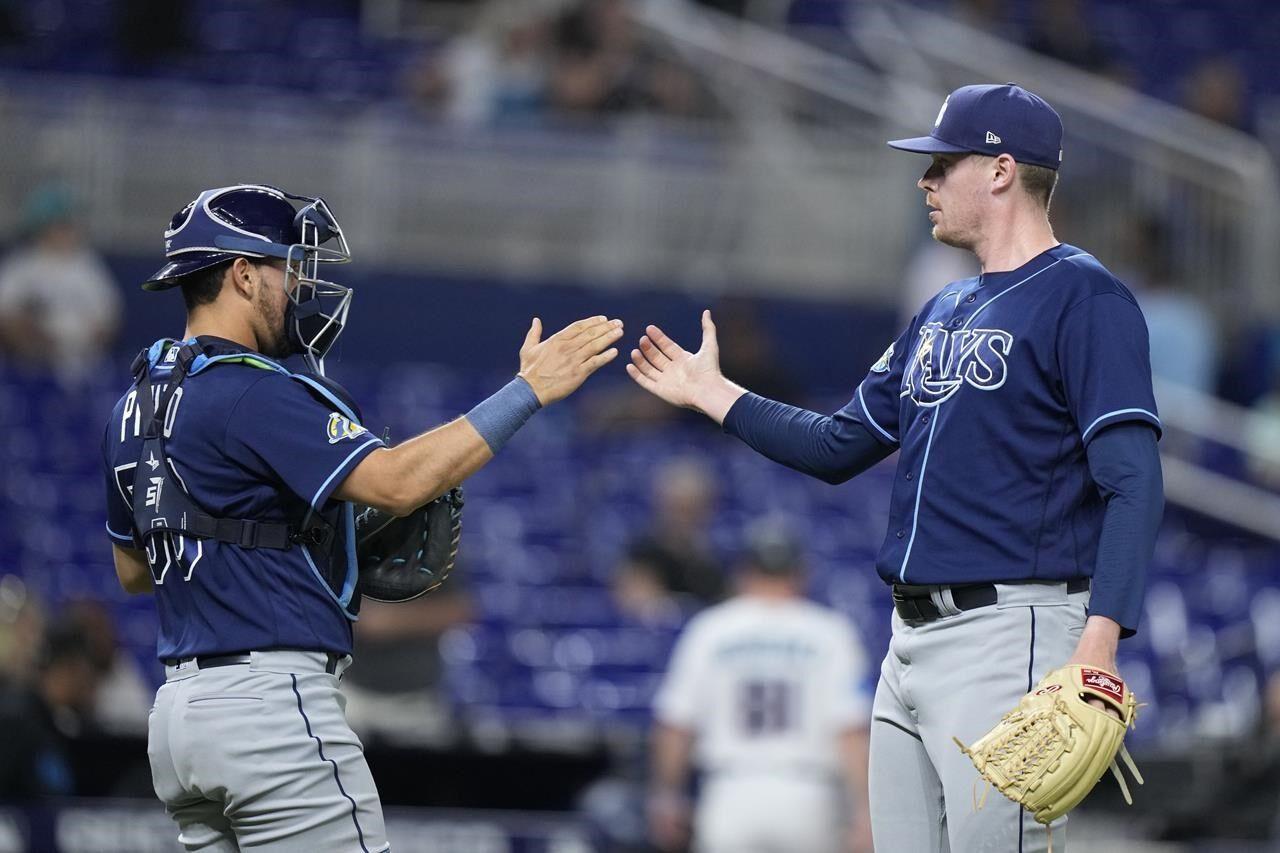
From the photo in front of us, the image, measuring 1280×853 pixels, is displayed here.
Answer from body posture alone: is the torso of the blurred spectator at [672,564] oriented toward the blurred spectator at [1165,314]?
no

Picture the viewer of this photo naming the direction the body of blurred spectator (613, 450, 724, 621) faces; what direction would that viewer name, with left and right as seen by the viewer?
facing the viewer

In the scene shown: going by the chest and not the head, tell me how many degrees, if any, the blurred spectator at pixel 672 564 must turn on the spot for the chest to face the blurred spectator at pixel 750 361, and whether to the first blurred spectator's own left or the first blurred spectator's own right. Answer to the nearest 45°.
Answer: approximately 180°

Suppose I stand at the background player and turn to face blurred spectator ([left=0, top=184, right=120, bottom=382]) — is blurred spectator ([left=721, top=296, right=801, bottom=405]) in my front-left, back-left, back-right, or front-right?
front-right

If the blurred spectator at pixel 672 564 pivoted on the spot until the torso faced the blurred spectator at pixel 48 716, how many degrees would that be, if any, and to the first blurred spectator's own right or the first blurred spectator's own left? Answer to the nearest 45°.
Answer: approximately 45° to the first blurred spectator's own right

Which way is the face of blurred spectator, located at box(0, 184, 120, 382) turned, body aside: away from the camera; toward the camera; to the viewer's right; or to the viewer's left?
toward the camera

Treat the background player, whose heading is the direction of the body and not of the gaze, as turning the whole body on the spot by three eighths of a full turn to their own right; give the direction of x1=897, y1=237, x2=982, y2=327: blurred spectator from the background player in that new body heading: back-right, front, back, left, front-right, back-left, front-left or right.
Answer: back-left

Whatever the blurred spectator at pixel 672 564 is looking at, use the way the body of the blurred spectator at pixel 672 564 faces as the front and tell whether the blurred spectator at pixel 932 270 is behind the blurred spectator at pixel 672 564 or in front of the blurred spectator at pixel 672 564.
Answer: behind

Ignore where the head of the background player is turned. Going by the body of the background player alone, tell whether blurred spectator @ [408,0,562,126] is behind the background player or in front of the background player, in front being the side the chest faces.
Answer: in front

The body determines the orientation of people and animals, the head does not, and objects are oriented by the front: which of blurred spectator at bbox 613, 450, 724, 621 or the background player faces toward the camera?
the blurred spectator

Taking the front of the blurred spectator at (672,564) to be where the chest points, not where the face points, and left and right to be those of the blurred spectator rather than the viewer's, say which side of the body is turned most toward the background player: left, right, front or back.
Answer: front

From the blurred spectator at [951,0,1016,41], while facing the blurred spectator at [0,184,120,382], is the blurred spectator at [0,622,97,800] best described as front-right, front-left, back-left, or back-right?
front-left

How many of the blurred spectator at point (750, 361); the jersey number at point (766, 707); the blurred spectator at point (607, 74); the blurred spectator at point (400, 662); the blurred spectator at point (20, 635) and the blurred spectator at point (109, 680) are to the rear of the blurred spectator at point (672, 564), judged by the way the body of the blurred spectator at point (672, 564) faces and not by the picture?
2

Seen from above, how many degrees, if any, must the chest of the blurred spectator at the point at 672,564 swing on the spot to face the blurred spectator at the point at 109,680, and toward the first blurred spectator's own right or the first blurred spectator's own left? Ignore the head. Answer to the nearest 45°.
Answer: approximately 45° to the first blurred spectator's own right

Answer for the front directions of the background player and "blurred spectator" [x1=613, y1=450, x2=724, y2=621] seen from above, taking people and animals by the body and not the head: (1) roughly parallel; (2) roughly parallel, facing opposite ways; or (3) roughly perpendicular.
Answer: roughly parallel, facing opposite ways

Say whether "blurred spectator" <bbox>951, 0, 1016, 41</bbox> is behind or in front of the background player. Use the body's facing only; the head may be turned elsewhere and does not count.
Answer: in front

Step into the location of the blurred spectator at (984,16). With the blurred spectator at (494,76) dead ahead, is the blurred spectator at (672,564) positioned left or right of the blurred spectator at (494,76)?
left

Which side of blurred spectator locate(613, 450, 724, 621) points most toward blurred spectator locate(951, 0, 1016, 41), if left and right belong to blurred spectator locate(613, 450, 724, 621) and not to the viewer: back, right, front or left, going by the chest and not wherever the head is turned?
back

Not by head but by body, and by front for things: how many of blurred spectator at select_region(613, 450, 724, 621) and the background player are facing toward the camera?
1

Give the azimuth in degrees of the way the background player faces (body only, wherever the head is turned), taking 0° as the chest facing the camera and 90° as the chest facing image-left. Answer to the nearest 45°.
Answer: approximately 180°
